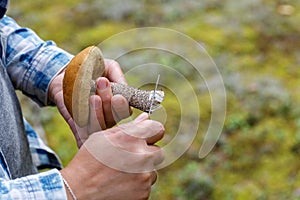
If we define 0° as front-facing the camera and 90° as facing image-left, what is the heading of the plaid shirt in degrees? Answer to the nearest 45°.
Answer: approximately 270°
